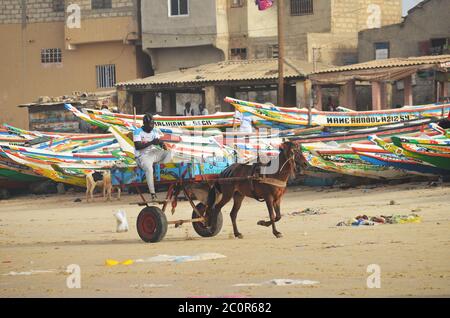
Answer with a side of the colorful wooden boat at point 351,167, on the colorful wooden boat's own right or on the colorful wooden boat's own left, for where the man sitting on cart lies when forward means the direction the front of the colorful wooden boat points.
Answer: on the colorful wooden boat's own left

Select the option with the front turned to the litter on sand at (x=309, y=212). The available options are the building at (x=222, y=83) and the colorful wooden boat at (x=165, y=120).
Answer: the building

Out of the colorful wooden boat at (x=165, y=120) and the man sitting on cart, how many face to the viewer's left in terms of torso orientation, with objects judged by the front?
1

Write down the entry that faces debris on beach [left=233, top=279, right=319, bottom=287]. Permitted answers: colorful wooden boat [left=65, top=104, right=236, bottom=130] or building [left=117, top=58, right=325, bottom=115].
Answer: the building

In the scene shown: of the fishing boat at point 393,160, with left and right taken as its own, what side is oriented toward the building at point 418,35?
right

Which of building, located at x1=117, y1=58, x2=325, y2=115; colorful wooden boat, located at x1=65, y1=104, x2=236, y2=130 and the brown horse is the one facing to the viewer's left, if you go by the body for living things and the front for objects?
the colorful wooden boat

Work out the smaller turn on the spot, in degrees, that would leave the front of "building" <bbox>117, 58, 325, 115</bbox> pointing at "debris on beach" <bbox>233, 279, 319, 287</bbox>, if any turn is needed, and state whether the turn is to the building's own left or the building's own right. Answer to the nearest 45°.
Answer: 0° — it already faces it

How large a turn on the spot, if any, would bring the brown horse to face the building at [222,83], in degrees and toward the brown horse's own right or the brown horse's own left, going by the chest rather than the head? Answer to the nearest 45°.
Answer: approximately 90° to the brown horse's own left

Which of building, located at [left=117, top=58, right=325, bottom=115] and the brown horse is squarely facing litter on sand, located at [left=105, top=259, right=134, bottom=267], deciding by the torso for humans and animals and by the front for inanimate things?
the building

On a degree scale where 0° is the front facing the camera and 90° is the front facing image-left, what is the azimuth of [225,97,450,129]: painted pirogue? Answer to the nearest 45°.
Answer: approximately 90°

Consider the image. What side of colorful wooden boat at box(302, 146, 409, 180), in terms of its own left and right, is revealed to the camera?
left

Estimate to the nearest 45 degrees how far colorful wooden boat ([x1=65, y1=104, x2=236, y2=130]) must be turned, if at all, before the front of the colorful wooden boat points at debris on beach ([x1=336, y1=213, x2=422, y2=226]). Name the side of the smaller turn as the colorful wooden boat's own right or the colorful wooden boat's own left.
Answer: approximately 90° to the colorful wooden boat's own left

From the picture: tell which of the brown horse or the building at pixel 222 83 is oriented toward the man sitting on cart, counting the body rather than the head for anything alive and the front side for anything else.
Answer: the building

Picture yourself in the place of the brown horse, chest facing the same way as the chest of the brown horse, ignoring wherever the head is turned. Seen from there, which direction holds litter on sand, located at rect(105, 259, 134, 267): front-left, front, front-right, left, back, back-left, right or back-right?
back-right

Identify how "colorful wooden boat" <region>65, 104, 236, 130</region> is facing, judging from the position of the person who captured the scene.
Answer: facing to the left of the viewer

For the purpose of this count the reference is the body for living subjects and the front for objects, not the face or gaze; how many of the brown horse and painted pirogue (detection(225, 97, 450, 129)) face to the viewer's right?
1

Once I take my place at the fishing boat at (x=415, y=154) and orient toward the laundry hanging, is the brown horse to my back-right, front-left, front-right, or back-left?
back-left

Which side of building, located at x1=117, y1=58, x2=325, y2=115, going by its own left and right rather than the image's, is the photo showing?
front
